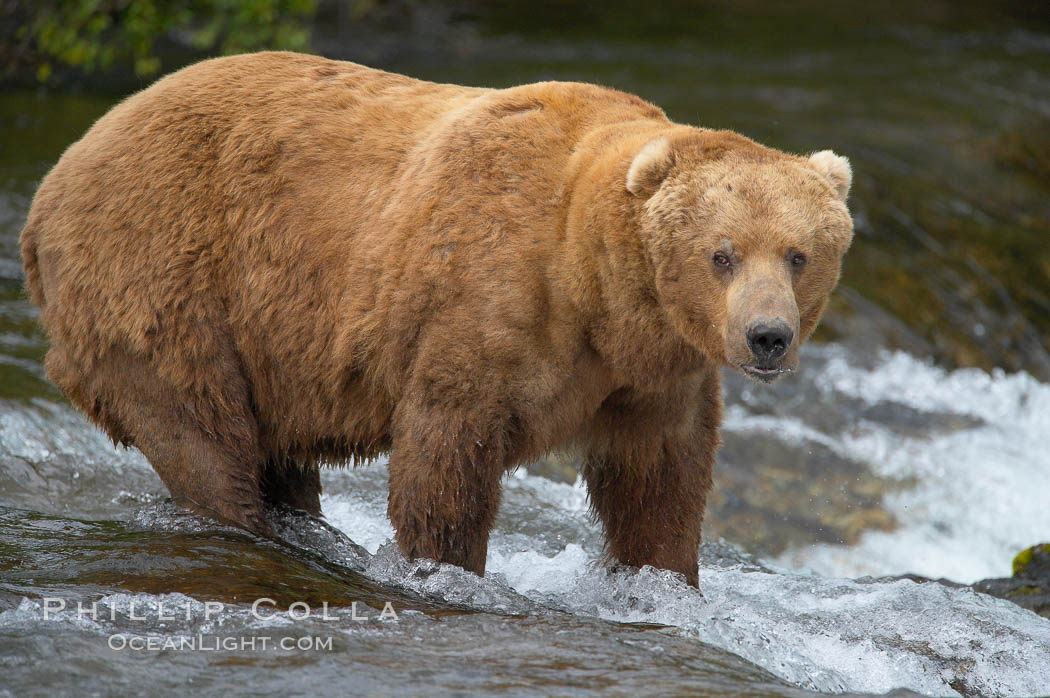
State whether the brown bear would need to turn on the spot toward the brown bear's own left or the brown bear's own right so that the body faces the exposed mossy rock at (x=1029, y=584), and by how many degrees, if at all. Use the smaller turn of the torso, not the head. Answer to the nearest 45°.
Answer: approximately 45° to the brown bear's own left

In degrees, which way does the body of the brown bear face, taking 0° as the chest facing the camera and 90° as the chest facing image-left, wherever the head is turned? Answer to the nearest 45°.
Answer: approximately 315°
